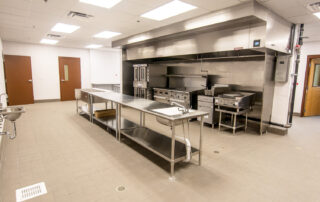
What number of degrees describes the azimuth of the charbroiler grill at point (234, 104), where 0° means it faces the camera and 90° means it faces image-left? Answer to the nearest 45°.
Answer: approximately 45°

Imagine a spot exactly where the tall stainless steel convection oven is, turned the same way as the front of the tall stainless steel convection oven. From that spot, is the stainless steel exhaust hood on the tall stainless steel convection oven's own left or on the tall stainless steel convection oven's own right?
on the tall stainless steel convection oven's own left

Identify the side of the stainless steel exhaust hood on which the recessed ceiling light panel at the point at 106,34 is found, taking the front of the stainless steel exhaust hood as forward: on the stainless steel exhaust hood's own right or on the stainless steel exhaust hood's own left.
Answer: on the stainless steel exhaust hood's own right
